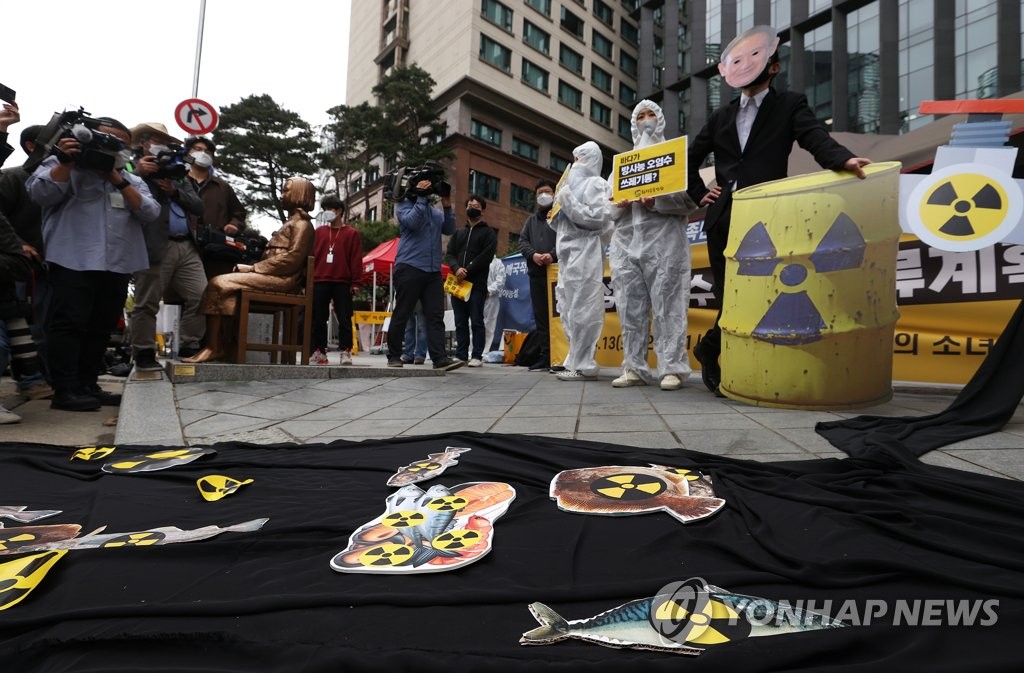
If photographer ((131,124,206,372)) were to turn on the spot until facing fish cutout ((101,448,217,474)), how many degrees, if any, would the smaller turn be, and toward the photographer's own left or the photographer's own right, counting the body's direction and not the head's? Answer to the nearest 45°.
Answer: approximately 45° to the photographer's own right

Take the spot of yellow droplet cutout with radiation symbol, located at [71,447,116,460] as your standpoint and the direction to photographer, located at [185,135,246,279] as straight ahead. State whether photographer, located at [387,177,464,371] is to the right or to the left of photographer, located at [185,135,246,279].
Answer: right

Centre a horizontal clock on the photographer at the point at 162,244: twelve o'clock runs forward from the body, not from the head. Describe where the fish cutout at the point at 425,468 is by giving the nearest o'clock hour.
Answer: The fish cutout is roughly at 1 o'clock from the photographer.

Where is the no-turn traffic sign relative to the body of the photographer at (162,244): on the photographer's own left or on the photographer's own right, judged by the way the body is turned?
on the photographer's own left

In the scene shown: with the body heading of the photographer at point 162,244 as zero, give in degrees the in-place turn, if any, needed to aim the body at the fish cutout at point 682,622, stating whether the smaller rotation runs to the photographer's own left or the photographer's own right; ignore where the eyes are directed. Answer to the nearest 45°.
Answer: approximately 45° to the photographer's own right

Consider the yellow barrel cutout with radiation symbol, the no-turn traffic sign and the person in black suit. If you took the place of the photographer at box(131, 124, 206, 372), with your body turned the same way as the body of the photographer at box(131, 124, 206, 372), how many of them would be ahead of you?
2

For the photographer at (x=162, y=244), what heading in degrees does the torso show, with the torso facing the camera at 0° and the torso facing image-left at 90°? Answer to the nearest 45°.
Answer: approximately 315°

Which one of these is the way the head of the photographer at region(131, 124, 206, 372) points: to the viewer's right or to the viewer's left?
to the viewer's right
